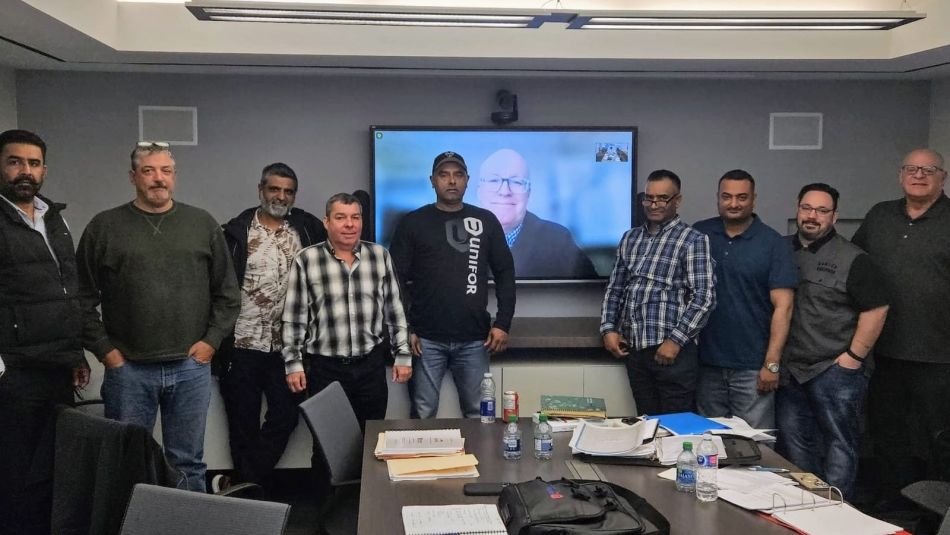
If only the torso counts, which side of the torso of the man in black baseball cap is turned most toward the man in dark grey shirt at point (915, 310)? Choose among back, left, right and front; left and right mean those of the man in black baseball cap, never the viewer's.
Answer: left

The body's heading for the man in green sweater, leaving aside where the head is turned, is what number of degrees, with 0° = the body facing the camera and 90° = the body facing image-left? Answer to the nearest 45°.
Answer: approximately 0°

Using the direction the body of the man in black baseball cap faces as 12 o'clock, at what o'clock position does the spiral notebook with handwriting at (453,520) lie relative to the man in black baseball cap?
The spiral notebook with handwriting is roughly at 12 o'clock from the man in black baseball cap.

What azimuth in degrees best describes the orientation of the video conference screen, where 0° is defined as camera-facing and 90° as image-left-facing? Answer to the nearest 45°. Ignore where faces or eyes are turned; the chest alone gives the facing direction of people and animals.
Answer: approximately 0°

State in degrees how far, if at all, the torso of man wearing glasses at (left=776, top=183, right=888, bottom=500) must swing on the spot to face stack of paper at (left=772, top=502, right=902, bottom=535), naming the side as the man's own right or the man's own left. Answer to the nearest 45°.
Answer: approximately 45° to the man's own left
